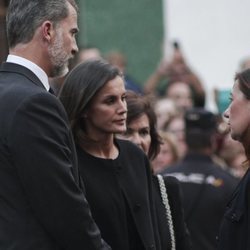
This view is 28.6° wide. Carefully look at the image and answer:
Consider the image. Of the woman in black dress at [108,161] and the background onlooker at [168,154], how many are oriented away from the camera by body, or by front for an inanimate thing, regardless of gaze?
0

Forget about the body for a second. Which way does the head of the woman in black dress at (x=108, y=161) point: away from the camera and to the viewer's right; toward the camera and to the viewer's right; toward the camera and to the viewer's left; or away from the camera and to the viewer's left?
toward the camera and to the viewer's right

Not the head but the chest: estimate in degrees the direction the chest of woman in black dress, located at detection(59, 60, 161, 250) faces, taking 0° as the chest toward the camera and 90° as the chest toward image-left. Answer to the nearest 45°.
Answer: approximately 315°

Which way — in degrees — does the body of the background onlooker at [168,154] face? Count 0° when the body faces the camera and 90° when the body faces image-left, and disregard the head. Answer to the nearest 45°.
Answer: approximately 45°

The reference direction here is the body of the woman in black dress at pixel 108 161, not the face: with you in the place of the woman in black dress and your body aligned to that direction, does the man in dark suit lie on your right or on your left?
on your right

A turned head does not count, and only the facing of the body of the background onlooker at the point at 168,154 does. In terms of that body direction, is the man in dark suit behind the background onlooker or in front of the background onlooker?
in front

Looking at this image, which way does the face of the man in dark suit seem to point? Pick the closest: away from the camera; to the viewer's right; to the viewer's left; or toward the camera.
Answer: to the viewer's right

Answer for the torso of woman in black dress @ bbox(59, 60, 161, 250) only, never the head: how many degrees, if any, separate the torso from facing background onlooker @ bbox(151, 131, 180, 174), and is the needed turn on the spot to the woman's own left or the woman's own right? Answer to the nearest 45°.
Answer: approximately 135° to the woman's own left
